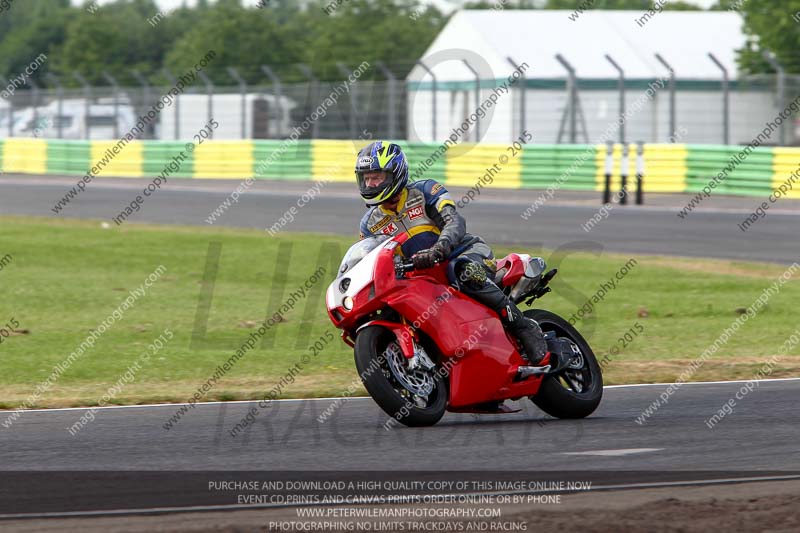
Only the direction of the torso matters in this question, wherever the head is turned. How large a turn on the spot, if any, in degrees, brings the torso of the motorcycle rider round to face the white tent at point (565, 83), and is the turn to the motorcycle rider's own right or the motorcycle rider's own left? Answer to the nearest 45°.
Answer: approximately 135° to the motorcycle rider's own right

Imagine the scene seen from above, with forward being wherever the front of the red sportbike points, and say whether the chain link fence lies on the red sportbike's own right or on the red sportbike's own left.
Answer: on the red sportbike's own right

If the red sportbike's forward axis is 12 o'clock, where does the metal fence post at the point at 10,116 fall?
The metal fence post is roughly at 4 o'clock from the red sportbike.

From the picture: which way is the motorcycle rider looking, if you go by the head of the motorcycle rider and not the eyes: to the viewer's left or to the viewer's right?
to the viewer's left

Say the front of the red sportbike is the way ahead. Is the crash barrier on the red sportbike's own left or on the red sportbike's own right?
on the red sportbike's own right

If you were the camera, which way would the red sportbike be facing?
facing the viewer and to the left of the viewer

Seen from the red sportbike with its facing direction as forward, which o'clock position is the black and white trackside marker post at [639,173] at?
The black and white trackside marker post is roughly at 5 o'clock from the red sportbike.

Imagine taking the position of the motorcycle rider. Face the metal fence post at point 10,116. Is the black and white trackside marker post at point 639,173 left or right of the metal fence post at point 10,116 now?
right

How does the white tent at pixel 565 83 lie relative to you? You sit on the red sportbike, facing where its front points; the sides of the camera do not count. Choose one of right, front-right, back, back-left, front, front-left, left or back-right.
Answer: back-right

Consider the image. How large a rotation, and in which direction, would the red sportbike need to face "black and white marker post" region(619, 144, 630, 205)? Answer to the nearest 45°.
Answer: approximately 135° to its right

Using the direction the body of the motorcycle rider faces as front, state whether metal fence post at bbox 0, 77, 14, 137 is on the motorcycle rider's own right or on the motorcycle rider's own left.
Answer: on the motorcycle rider's own right

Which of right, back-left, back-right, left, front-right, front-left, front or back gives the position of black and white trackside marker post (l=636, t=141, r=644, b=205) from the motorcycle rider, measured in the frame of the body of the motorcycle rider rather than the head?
back-right

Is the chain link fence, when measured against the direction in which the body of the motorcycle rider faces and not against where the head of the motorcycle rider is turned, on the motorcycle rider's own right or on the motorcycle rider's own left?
on the motorcycle rider's own right
